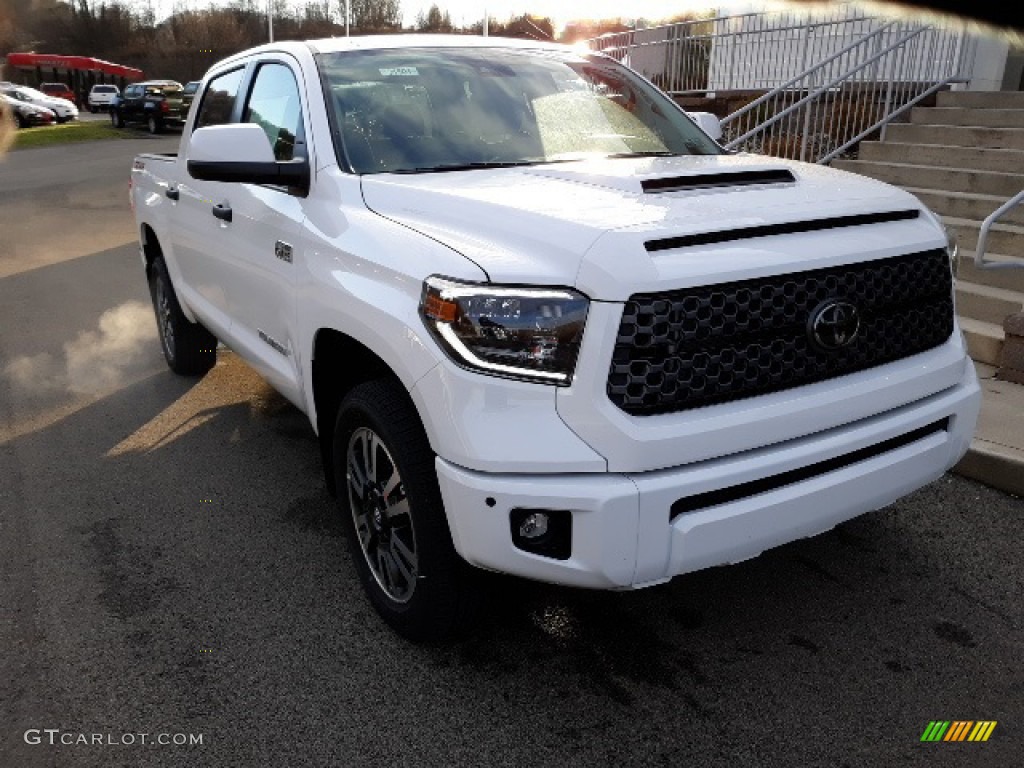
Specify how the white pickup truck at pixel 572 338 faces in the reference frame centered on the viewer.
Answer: facing the viewer and to the right of the viewer

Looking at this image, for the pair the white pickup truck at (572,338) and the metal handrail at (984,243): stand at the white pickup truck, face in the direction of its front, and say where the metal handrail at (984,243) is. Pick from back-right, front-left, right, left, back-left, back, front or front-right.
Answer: left

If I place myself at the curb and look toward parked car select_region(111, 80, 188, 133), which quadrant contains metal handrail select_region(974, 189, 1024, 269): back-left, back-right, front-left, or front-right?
front-right

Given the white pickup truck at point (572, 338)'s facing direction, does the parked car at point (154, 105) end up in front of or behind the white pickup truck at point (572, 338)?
behind

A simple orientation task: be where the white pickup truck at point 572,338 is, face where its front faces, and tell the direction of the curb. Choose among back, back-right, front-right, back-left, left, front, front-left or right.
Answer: left

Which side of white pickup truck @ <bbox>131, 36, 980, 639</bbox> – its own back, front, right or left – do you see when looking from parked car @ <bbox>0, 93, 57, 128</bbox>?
back
